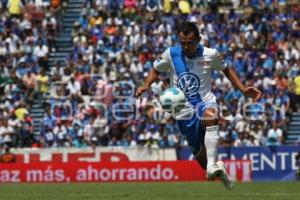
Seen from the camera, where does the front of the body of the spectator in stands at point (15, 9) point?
toward the camera

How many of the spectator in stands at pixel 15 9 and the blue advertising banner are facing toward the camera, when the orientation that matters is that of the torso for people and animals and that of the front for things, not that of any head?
2

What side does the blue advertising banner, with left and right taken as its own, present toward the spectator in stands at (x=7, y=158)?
right

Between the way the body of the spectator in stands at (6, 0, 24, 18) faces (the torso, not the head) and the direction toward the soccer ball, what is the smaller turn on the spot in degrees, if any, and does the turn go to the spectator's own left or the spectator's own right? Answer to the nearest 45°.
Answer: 0° — they already face it

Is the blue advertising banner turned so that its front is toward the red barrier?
no

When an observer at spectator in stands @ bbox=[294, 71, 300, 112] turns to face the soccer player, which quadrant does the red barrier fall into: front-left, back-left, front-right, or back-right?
front-right

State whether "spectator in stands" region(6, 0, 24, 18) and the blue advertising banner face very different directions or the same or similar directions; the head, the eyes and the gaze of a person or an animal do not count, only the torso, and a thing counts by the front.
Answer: same or similar directions

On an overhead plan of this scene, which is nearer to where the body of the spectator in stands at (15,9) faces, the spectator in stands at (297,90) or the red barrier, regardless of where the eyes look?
the red barrier

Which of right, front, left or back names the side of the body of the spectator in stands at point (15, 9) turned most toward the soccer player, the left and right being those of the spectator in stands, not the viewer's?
front

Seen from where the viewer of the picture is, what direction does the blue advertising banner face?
facing the viewer

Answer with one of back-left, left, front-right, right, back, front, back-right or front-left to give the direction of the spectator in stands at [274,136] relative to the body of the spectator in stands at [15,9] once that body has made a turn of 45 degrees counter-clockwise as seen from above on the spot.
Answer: front

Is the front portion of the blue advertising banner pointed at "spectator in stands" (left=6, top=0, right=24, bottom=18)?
no

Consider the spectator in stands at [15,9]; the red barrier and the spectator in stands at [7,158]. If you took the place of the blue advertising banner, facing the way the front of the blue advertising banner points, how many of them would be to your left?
0

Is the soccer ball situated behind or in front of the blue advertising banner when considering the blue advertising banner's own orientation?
in front
